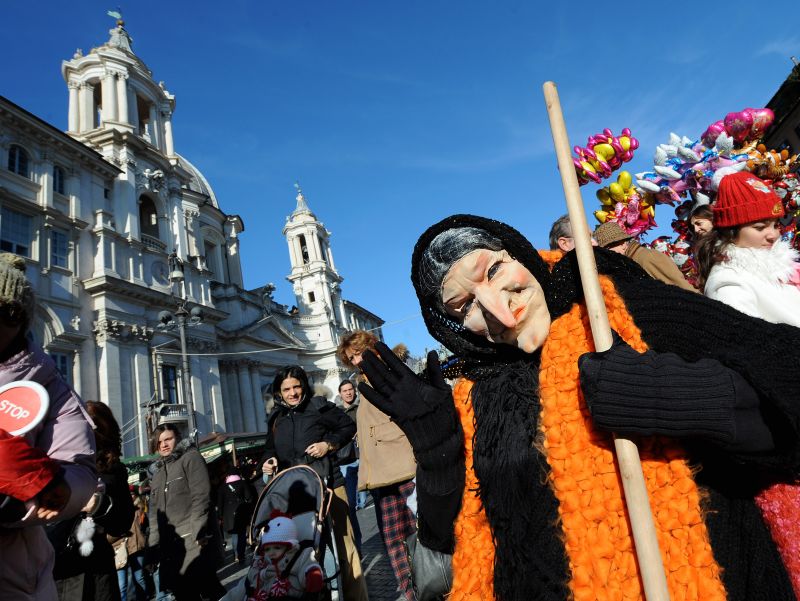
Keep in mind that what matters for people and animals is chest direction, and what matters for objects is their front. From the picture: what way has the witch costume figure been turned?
toward the camera

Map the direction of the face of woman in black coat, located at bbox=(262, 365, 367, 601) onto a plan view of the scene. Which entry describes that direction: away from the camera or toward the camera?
toward the camera

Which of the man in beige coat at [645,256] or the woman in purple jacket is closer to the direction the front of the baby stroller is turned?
the woman in purple jacket

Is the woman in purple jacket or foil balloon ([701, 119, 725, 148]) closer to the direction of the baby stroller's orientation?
the woman in purple jacket

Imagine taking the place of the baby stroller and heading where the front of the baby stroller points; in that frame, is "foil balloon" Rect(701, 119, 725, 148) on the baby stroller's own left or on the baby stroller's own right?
on the baby stroller's own left
